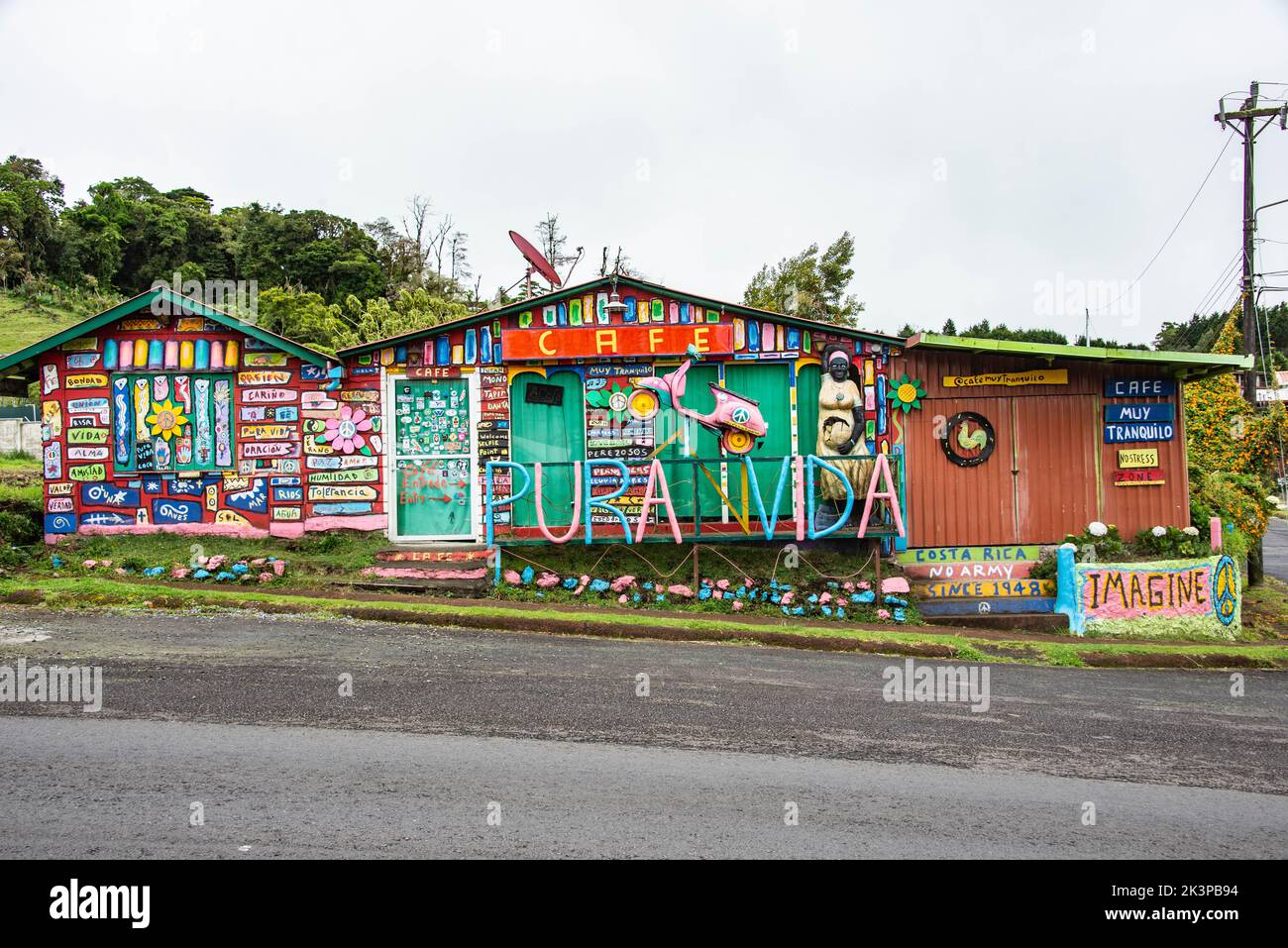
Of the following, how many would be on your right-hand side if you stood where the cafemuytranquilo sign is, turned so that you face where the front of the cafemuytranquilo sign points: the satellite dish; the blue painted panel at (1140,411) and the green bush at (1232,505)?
1

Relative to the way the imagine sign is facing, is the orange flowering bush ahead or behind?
behind
